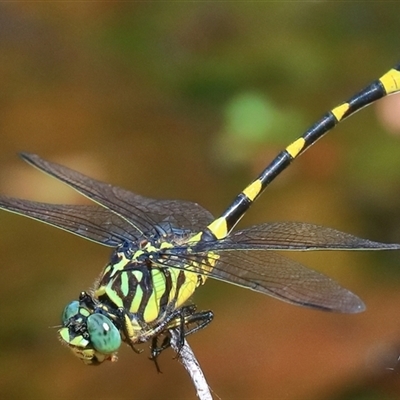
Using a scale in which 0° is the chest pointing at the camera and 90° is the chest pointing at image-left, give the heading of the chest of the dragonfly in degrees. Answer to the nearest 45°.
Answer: approximately 45°
